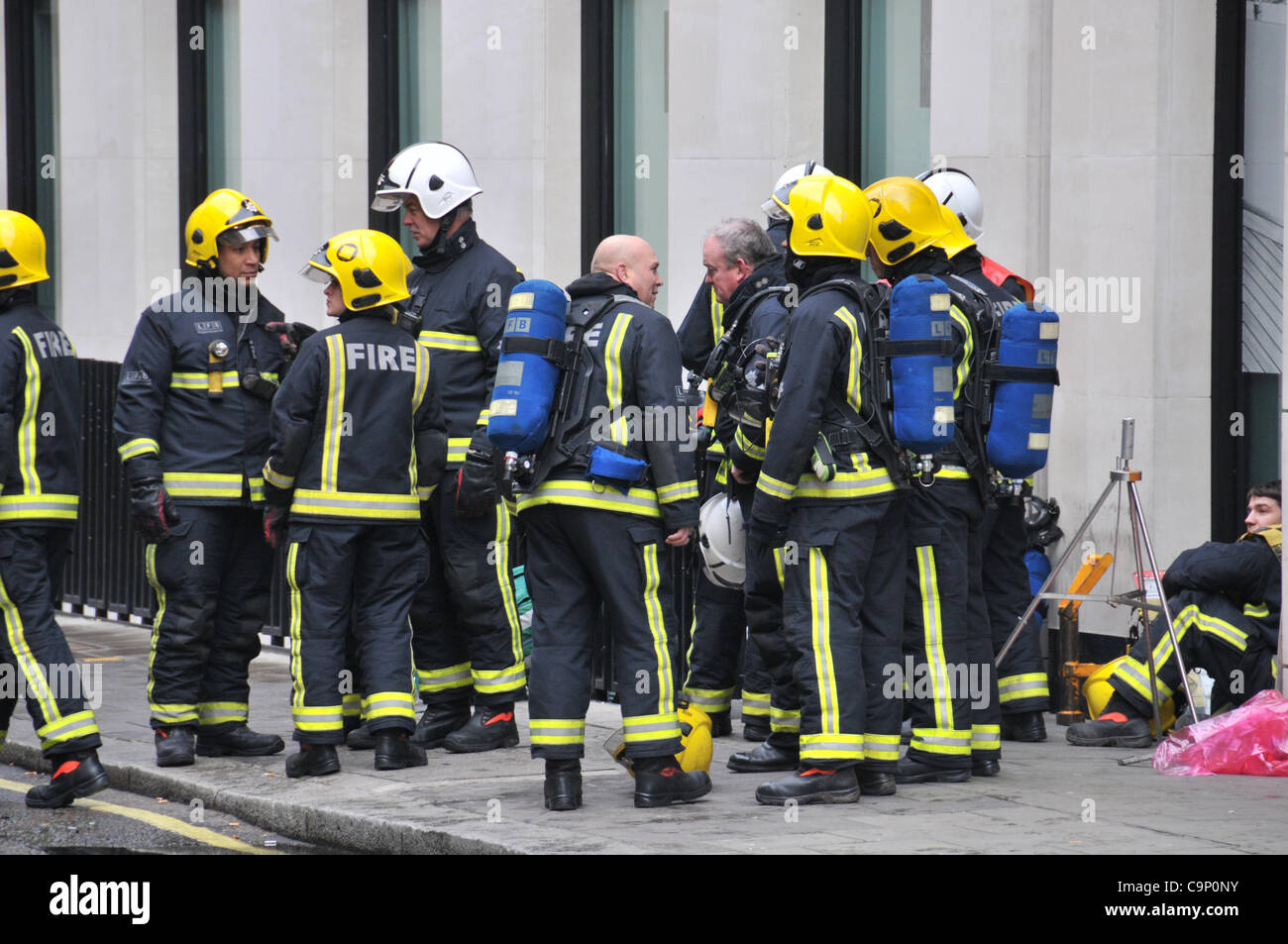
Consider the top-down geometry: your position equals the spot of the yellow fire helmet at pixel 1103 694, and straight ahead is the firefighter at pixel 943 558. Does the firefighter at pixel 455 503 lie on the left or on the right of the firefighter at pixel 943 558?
right

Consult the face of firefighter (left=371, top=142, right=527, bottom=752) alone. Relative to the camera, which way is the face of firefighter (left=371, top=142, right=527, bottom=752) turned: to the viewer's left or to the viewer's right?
to the viewer's left

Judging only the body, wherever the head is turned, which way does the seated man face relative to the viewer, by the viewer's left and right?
facing to the left of the viewer

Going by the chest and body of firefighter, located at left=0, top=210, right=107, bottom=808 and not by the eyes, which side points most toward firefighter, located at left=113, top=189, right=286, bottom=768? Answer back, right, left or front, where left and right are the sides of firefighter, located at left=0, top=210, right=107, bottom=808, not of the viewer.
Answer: right

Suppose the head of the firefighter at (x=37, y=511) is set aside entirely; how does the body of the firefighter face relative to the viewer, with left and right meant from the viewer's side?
facing away from the viewer and to the left of the viewer

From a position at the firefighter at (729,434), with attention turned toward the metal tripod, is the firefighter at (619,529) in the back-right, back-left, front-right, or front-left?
back-right

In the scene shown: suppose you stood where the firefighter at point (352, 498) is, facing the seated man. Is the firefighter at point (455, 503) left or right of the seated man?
left

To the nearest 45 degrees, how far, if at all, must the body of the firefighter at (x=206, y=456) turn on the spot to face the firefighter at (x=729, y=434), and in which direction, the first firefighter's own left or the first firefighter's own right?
approximately 45° to the first firefighter's own left

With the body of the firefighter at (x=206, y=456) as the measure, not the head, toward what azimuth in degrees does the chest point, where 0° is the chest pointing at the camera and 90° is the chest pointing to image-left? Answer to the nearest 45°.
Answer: approximately 315°
